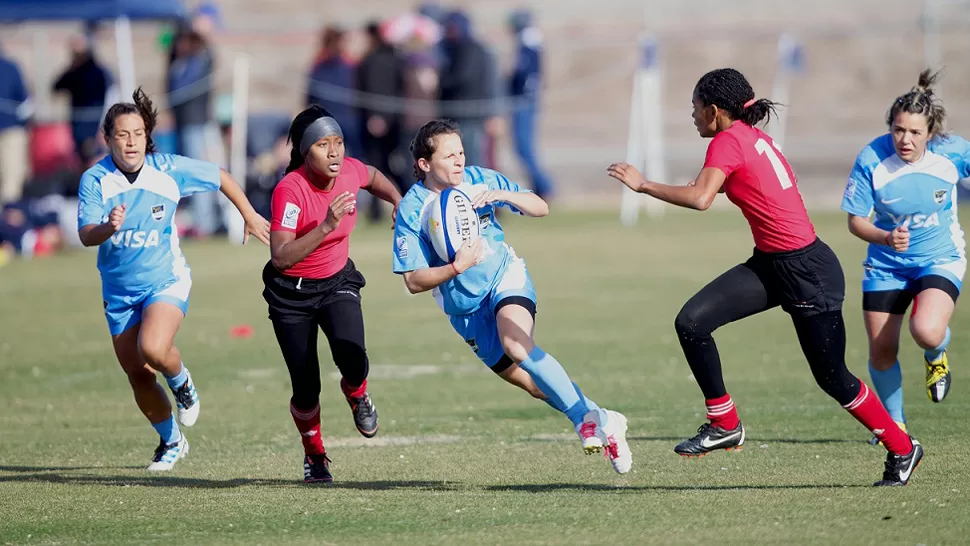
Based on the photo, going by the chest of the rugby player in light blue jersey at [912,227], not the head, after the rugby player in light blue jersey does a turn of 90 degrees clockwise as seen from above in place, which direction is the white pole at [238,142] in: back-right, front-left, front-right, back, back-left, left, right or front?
front-right

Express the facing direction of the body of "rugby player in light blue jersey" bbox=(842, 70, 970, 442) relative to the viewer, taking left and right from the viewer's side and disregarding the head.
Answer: facing the viewer

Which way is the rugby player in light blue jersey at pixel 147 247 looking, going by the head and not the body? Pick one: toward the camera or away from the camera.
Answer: toward the camera

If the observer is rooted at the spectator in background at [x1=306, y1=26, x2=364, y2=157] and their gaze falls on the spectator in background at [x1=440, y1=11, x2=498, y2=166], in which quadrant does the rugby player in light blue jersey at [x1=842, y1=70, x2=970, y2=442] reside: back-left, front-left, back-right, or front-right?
front-right

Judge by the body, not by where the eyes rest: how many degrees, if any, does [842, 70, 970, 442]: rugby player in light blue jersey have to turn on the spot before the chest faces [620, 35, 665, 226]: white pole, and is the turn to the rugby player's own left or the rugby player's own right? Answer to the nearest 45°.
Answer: approximately 180°

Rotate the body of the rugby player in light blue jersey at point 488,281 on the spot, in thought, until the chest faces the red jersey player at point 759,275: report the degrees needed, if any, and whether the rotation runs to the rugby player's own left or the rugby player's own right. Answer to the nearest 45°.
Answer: approximately 45° to the rugby player's own left

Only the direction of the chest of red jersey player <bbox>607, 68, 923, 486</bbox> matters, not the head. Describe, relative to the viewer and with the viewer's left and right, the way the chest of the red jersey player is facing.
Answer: facing away from the viewer and to the left of the viewer

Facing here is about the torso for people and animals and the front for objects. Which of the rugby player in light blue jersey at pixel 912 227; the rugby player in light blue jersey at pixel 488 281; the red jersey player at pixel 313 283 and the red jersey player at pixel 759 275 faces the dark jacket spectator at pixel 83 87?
the red jersey player at pixel 759 275

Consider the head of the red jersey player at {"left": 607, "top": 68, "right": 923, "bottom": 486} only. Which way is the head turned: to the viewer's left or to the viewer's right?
to the viewer's left

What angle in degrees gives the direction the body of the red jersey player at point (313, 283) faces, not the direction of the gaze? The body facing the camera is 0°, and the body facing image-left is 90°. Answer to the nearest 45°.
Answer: approximately 315°

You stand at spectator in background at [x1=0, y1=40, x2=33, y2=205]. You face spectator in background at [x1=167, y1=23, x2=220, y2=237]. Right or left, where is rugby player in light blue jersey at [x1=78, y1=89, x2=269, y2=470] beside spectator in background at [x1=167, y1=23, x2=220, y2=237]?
right
